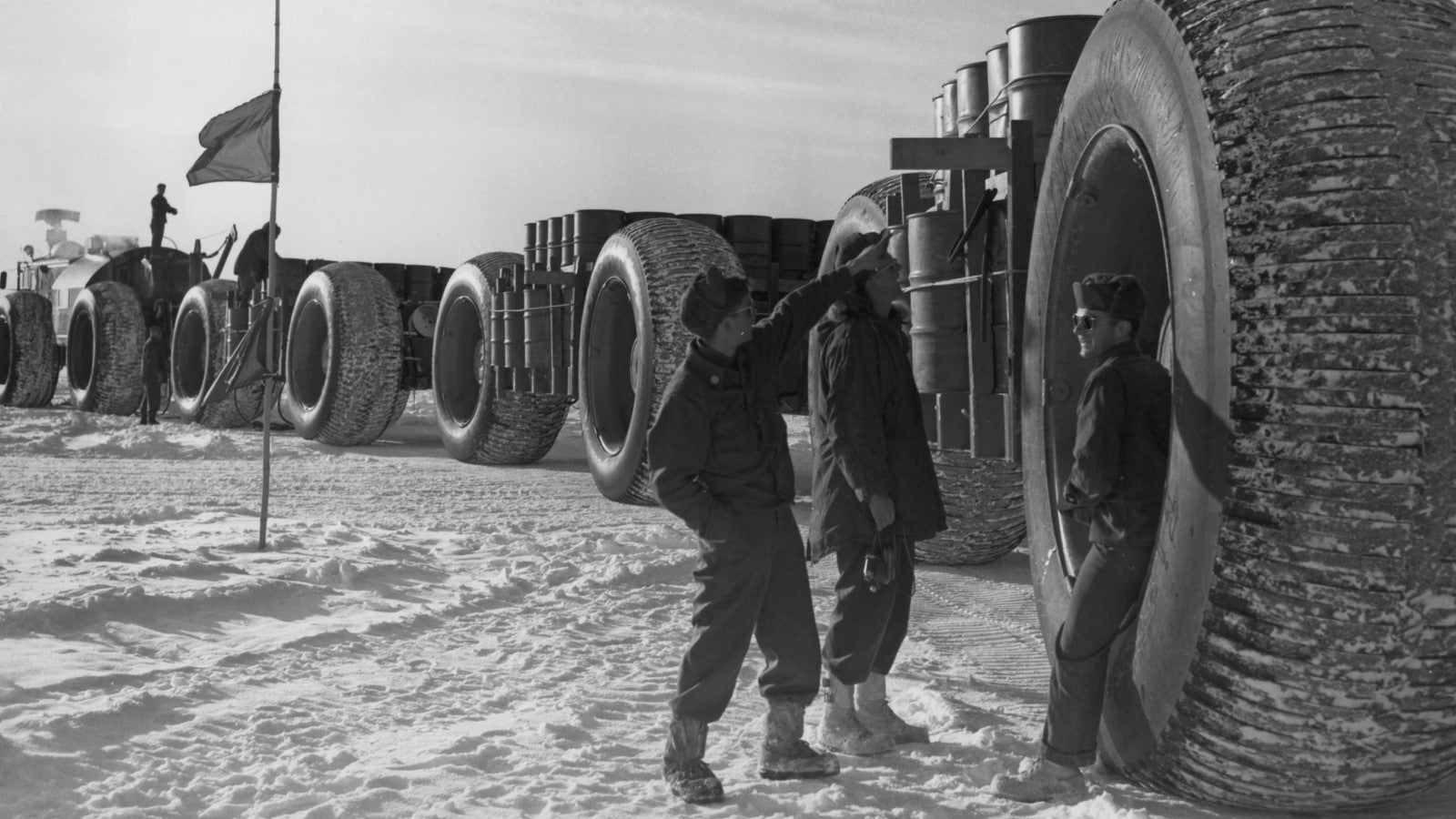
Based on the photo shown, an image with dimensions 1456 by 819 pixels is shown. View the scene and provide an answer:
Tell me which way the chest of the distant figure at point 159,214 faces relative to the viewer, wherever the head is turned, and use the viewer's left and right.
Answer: facing to the right of the viewer

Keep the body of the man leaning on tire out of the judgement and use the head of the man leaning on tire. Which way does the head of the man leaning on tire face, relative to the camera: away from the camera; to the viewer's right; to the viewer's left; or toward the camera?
to the viewer's left

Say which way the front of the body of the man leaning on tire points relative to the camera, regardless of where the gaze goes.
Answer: to the viewer's left

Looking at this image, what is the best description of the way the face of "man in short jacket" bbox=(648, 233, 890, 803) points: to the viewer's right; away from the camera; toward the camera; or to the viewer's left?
to the viewer's right
